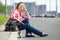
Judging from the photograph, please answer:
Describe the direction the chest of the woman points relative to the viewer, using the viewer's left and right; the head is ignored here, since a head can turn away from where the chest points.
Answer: facing the viewer and to the right of the viewer
